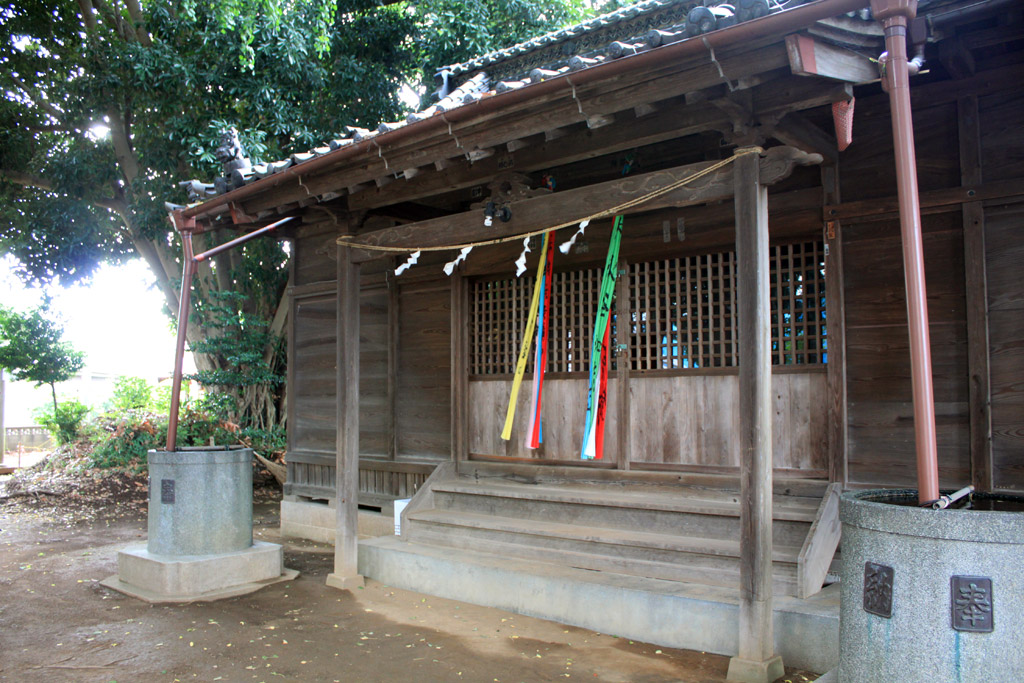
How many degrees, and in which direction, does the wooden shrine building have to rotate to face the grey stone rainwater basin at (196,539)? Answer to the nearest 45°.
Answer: approximately 45° to its right

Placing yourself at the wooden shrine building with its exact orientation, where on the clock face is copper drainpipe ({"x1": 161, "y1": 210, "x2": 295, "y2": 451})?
The copper drainpipe is roughly at 2 o'clock from the wooden shrine building.

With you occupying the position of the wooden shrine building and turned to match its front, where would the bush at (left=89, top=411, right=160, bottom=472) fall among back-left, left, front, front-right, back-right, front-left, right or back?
right

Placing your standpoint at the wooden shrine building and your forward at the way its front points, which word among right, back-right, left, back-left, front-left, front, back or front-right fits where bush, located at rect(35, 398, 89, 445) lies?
right

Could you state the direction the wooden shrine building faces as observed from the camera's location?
facing the viewer and to the left of the viewer

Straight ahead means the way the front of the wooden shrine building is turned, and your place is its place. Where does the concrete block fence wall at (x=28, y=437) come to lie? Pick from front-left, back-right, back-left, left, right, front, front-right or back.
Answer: right
